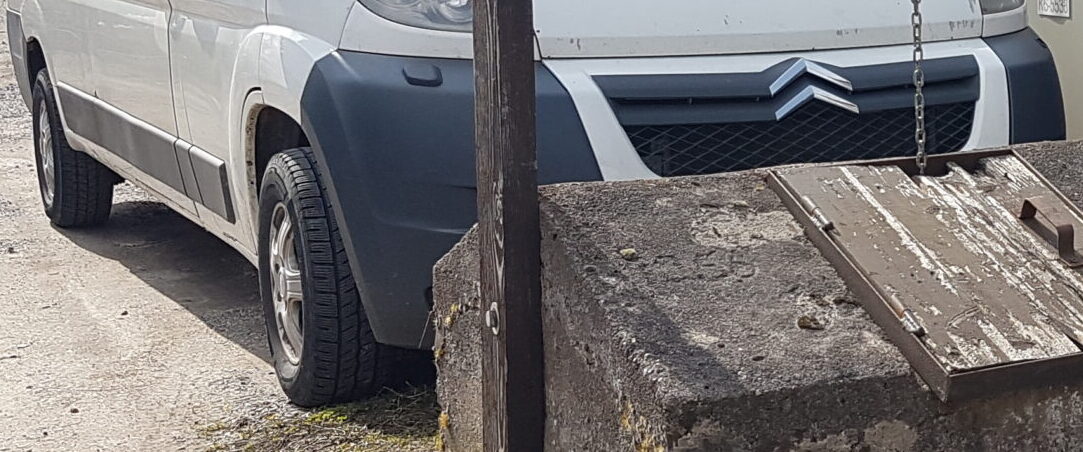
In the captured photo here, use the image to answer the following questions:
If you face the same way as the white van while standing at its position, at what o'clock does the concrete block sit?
The concrete block is roughly at 1 o'clock from the white van.

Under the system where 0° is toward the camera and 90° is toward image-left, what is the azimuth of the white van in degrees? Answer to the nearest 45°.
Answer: approximately 315°

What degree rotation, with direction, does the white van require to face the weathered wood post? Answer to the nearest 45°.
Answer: approximately 45° to its right
